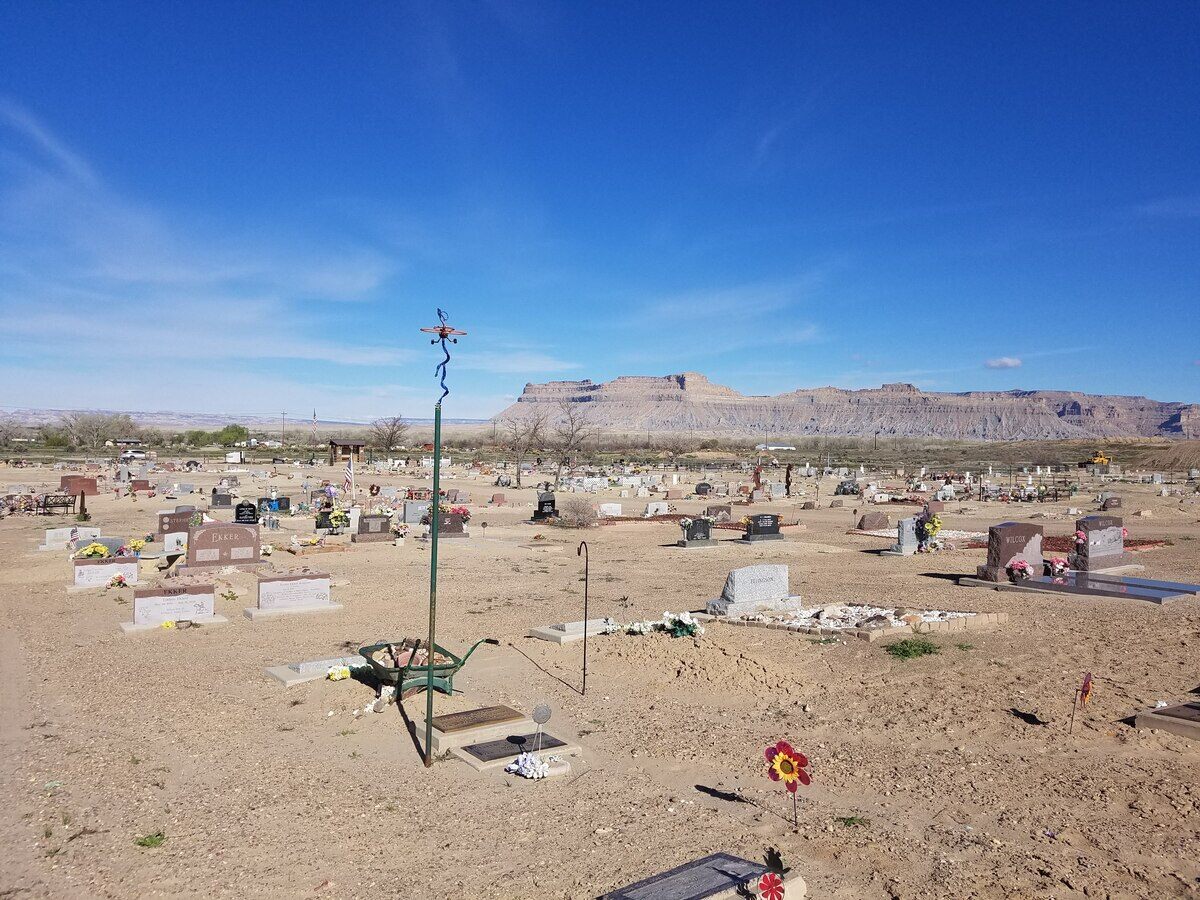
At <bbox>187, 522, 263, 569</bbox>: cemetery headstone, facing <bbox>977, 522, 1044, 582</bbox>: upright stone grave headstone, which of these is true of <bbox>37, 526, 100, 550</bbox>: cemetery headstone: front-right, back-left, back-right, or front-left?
back-left

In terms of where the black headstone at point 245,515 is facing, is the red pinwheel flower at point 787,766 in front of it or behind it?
in front

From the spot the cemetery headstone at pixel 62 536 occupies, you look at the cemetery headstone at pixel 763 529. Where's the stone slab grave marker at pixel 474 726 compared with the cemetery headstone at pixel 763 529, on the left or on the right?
right

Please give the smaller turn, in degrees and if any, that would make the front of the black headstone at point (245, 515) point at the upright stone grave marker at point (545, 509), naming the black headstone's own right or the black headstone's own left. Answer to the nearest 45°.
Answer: approximately 90° to the black headstone's own left

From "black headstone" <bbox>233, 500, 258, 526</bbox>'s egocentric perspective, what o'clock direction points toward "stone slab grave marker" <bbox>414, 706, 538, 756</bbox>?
The stone slab grave marker is roughly at 12 o'clock from the black headstone.

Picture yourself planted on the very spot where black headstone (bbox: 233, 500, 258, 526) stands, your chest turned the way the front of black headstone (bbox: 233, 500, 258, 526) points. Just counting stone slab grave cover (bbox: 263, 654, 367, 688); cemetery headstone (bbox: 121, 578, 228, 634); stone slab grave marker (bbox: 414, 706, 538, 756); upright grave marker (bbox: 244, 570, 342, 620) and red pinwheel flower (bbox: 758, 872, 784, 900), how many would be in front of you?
5

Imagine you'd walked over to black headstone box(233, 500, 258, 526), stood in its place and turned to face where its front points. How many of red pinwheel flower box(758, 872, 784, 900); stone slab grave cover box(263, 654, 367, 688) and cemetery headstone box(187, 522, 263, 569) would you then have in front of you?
3

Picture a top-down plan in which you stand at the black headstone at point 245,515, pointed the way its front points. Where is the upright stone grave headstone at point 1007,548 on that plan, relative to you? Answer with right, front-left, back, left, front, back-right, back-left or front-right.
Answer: front-left

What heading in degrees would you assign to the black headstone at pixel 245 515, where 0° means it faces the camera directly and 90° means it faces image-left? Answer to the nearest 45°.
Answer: approximately 0°

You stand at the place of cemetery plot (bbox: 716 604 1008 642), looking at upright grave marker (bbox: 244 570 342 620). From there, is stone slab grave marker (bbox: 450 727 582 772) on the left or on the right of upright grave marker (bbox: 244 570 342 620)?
left

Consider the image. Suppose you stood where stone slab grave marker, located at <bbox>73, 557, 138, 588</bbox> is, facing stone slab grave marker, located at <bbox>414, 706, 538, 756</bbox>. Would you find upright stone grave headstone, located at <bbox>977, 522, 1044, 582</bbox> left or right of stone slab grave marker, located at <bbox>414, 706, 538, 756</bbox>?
left

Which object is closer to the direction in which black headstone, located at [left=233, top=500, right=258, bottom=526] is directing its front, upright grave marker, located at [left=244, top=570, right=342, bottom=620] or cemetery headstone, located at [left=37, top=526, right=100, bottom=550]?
the upright grave marker

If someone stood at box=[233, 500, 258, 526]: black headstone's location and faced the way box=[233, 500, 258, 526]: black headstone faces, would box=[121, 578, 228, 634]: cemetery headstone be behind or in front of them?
in front
